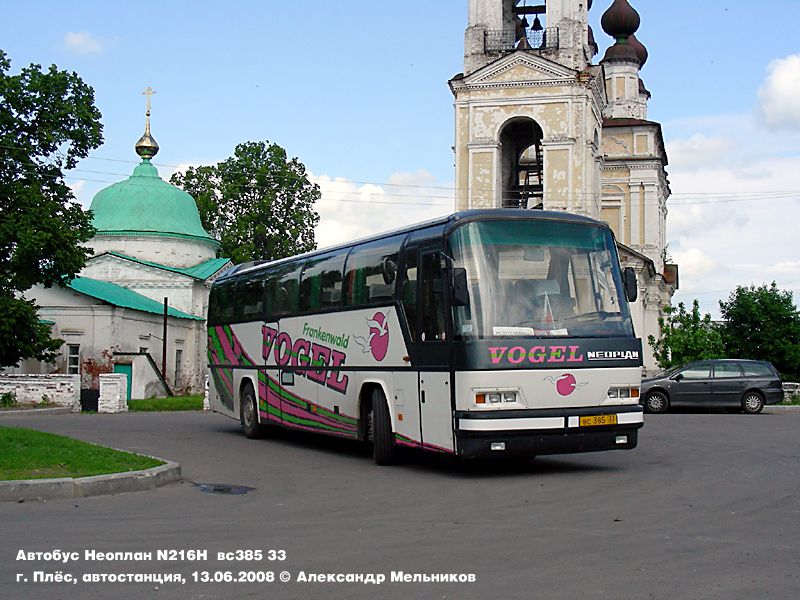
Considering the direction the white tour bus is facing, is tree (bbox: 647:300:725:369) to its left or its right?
on its left

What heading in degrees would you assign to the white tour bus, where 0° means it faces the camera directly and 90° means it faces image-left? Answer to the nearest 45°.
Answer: approximately 315°

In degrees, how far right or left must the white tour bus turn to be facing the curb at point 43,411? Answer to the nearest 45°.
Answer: approximately 180°

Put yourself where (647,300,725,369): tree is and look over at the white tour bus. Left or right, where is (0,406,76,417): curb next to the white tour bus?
right

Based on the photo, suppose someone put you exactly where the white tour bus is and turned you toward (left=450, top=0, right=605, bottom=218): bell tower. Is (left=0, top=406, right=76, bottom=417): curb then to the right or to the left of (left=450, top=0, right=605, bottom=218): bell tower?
left

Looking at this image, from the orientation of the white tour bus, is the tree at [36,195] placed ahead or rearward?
rearward

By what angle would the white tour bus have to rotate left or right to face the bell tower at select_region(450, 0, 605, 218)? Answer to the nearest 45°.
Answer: approximately 135° to its left

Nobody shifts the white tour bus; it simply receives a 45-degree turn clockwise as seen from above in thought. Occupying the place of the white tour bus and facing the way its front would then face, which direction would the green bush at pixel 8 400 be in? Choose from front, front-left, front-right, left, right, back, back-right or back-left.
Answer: back-right
